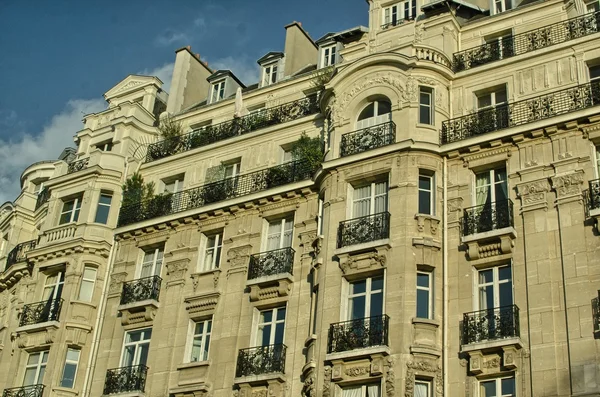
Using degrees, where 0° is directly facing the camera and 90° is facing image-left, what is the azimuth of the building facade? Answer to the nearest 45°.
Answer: approximately 45°
